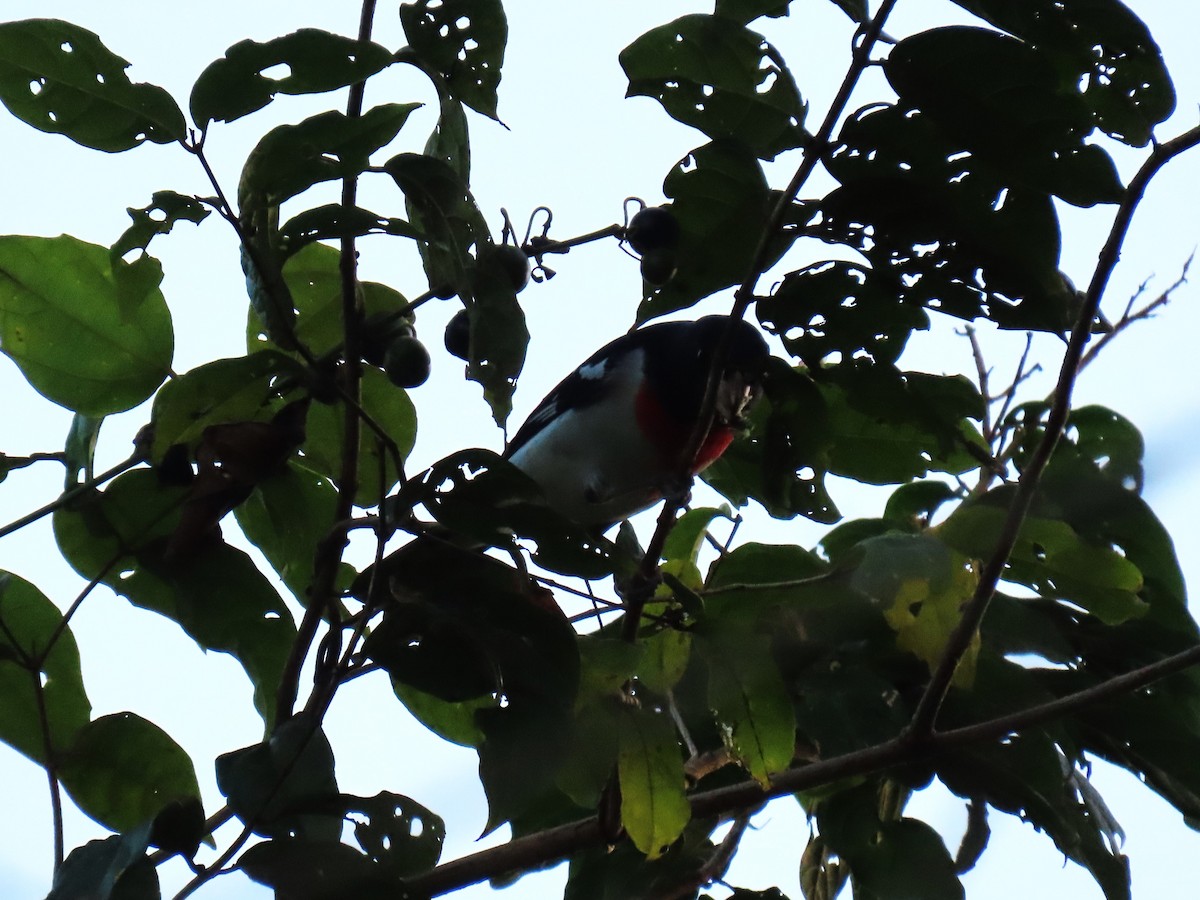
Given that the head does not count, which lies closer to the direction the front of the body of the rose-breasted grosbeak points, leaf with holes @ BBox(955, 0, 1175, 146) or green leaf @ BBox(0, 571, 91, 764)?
the leaf with holes

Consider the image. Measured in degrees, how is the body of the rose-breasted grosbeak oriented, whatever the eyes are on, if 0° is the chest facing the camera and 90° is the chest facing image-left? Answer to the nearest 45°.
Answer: approximately 270°
